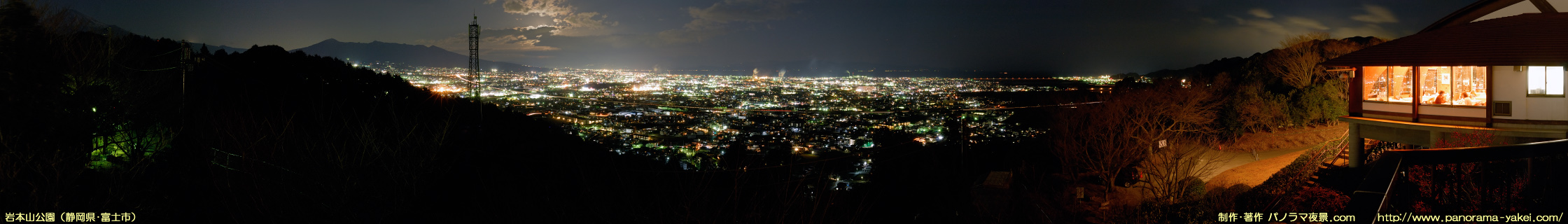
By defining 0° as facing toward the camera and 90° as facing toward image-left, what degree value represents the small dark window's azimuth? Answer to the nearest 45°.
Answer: approximately 0°
